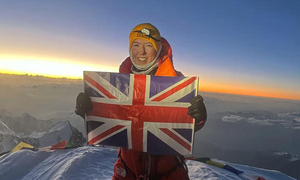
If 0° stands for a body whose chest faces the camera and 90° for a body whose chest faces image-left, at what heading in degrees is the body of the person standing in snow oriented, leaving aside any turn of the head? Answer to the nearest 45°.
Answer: approximately 0°

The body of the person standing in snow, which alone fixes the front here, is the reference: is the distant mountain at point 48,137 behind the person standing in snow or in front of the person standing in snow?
behind
